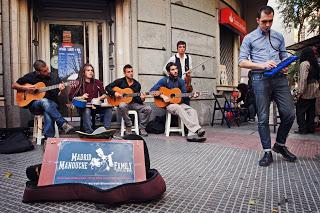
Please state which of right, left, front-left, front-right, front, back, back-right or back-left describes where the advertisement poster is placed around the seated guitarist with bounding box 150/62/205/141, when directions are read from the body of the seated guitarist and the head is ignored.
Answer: front-right

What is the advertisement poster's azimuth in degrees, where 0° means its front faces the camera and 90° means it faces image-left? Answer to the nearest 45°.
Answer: approximately 0°

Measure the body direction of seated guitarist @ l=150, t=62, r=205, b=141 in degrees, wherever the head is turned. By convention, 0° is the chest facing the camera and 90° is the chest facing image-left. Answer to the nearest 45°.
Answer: approximately 315°

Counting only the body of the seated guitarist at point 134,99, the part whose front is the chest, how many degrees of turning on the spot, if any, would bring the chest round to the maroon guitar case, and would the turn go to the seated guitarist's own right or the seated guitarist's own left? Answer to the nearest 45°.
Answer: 0° — they already face it

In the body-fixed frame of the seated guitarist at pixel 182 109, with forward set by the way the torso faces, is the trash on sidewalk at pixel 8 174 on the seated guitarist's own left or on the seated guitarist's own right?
on the seated guitarist's own right

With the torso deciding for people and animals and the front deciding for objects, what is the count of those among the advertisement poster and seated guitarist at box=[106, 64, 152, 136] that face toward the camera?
2
